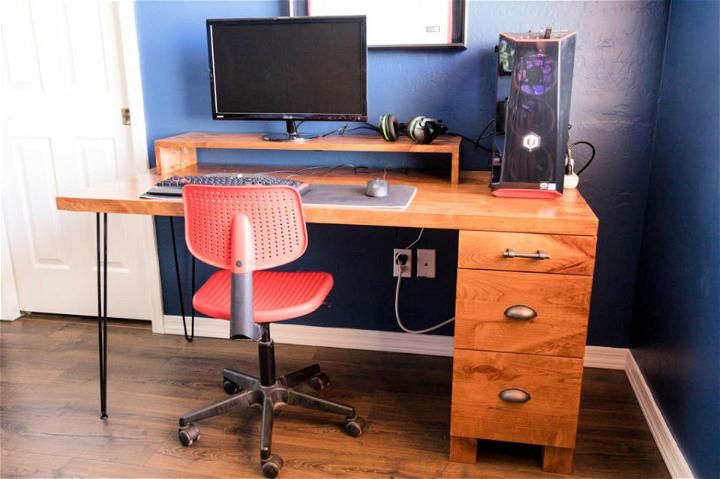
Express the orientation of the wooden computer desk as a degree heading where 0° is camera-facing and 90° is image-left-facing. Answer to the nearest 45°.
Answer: approximately 0°

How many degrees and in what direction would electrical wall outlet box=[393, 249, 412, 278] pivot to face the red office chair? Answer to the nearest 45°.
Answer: approximately 45° to its right

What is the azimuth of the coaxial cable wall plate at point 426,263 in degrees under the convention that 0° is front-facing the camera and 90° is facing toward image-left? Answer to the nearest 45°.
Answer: approximately 0°

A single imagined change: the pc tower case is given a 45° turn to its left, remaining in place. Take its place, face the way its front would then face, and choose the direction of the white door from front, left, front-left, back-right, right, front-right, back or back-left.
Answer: back-right

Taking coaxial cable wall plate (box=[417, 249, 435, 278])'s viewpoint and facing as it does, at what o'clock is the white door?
The white door is roughly at 3 o'clock from the coaxial cable wall plate.

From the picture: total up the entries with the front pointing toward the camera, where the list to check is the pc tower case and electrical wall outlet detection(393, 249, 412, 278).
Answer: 2
